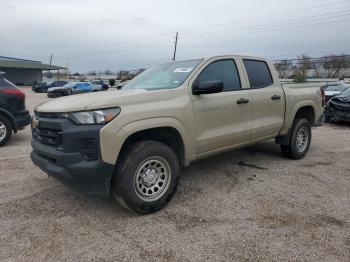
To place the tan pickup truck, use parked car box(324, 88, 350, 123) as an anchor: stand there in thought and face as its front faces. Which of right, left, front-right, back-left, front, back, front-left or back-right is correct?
front-left

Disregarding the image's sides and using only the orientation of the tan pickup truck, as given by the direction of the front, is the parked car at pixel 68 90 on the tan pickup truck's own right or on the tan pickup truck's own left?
on the tan pickup truck's own right

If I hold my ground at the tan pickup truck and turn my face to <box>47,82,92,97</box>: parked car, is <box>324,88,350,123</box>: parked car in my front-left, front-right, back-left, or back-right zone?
front-right

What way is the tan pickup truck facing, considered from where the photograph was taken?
facing the viewer and to the left of the viewer

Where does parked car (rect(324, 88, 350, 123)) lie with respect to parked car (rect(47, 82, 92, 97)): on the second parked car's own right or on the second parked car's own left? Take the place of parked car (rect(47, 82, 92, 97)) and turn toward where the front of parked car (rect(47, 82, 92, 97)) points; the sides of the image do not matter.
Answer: on the second parked car's own left

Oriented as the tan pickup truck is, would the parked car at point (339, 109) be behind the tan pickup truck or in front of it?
behind

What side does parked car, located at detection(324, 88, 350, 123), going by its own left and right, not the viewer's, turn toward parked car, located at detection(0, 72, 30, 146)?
front

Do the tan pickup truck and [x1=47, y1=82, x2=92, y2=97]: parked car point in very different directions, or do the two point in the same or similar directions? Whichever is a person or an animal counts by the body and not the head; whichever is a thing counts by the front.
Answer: same or similar directions

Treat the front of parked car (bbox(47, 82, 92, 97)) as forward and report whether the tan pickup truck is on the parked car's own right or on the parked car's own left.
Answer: on the parked car's own left

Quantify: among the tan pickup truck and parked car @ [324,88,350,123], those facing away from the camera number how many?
0

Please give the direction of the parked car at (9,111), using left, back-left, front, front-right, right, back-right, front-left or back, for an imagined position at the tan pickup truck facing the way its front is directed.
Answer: right
